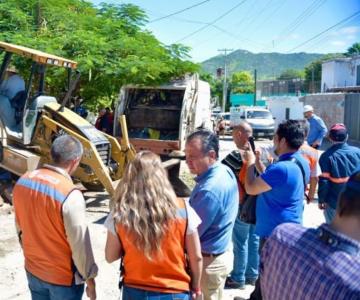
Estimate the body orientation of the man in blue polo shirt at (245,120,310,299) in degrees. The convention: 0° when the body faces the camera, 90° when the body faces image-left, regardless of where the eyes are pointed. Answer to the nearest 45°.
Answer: approximately 135°

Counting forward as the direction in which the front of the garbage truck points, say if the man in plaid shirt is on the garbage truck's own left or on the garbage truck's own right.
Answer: on the garbage truck's own right

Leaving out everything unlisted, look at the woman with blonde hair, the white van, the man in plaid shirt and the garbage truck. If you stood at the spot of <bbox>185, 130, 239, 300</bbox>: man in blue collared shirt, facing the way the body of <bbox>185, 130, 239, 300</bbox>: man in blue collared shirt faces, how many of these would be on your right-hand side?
2

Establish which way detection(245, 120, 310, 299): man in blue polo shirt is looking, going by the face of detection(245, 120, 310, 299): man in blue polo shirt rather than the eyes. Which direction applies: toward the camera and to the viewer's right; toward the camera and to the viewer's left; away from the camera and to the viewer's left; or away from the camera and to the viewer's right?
away from the camera and to the viewer's left

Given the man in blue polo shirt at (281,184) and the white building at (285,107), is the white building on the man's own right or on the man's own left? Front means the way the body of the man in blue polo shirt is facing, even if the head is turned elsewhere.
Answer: on the man's own right

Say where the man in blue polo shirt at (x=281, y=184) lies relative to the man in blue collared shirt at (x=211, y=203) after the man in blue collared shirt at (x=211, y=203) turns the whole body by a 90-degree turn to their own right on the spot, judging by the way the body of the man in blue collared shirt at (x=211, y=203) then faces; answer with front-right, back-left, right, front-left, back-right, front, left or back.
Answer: front-right

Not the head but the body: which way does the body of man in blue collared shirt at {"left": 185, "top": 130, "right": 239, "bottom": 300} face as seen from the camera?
to the viewer's left

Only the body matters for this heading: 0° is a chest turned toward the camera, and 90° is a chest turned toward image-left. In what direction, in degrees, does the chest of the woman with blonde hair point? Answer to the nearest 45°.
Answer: approximately 180°

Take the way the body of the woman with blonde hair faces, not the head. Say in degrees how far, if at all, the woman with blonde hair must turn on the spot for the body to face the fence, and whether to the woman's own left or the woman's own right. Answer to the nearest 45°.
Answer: approximately 45° to the woman's own right

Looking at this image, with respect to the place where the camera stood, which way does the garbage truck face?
facing away from the viewer and to the right of the viewer
